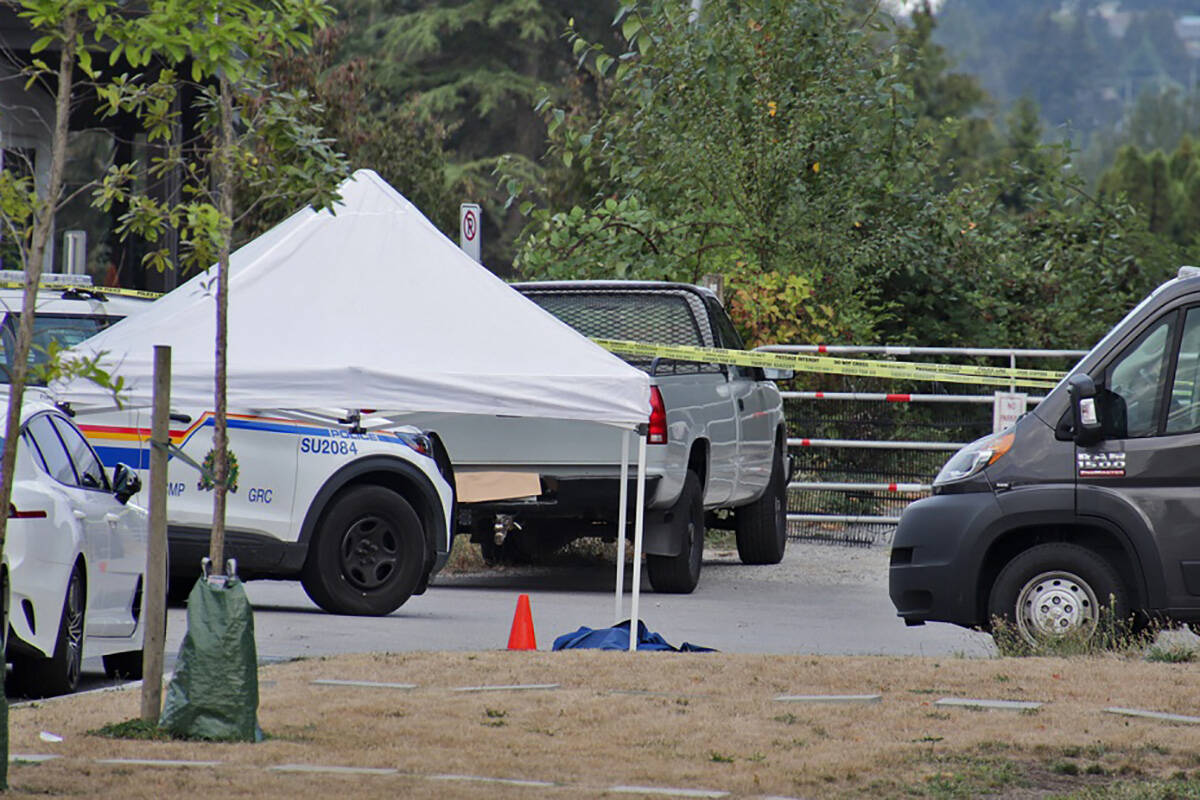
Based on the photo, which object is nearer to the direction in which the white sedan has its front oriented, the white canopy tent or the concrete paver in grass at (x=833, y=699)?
the white canopy tent

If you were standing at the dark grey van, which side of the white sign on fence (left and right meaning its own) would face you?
front

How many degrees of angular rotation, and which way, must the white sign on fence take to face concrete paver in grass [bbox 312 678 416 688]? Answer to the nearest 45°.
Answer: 0° — it already faces it

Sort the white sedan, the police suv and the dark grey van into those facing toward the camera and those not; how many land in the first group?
0

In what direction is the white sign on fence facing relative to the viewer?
toward the camera

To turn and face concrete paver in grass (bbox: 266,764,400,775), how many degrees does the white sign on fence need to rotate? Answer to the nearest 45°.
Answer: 0° — it already faces it

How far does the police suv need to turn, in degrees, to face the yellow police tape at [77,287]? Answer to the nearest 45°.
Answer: approximately 135° to its left

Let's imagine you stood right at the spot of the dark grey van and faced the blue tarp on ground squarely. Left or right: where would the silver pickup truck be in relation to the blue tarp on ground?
right

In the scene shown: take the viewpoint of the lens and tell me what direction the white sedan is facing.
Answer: facing away from the viewer and to the right of the viewer

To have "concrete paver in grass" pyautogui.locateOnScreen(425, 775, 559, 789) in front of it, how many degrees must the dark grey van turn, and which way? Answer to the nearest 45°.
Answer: approximately 45° to its left

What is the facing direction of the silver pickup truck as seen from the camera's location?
facing away from the viewer and to the right of the viewer

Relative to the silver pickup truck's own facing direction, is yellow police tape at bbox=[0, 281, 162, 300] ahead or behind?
behind

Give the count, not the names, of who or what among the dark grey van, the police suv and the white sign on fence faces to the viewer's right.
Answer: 1

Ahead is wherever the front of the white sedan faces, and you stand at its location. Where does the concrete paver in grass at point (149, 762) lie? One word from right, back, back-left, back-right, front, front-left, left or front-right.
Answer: back-right

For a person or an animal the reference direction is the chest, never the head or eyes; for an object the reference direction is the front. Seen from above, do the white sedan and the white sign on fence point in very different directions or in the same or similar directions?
very different directions

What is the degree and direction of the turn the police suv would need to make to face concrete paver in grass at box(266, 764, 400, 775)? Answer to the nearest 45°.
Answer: approximately 90° to its right

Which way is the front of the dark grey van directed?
to the viewer's left

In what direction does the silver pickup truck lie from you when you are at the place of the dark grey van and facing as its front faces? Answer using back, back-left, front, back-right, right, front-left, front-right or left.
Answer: front-right

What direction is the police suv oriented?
to the viewer's right

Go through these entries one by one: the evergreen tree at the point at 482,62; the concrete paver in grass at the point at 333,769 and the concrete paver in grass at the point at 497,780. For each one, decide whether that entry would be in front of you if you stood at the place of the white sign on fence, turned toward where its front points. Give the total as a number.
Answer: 2
